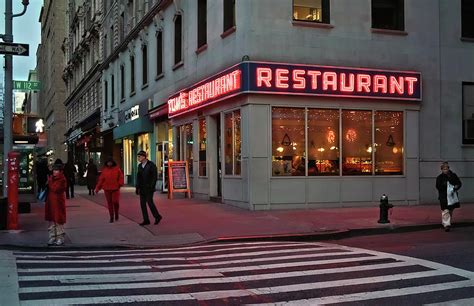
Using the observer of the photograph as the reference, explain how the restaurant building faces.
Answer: facing the viewer and to the left of the viewer

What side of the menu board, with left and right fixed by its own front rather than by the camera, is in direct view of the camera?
front

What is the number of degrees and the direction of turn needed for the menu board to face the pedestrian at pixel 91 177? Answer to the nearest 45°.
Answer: approximately 135° to its right

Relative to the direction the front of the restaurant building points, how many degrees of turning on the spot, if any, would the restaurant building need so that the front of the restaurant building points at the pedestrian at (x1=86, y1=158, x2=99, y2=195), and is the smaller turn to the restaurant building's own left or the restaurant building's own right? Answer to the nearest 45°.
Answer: approximately 90° to the restaurant building's own right

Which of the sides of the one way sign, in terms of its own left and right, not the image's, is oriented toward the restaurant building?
left

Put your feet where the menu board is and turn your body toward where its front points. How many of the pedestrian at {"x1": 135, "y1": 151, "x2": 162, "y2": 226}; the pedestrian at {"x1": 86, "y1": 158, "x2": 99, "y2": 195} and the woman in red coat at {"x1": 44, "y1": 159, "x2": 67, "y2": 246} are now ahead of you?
2

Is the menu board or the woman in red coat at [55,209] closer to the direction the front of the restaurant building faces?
the woman in red coat

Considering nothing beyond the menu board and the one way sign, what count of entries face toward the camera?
2

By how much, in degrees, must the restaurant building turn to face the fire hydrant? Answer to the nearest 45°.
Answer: approximately 45° to its left

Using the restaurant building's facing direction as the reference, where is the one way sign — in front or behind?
in front
